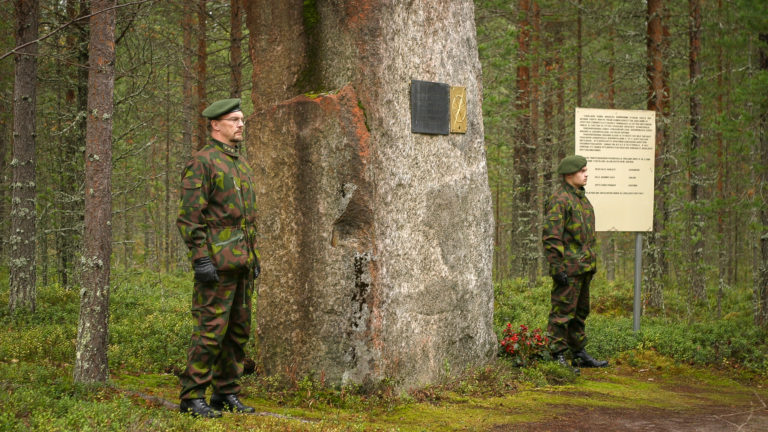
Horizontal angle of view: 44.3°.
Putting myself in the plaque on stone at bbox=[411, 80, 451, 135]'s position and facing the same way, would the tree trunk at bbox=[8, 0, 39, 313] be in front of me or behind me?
behind

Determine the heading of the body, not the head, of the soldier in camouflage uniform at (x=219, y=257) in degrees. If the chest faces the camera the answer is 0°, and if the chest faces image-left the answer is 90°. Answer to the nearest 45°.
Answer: approximately 315°

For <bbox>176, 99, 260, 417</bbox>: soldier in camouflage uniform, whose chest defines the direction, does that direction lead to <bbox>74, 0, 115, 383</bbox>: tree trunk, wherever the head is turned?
no

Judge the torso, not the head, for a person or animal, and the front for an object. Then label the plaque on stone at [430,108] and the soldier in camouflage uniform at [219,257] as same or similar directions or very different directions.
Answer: same or similar directions

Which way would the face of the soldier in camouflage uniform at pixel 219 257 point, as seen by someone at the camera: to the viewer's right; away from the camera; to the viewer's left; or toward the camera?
to the viewer's right

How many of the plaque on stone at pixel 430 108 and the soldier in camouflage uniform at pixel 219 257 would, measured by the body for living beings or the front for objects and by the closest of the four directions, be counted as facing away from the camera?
0

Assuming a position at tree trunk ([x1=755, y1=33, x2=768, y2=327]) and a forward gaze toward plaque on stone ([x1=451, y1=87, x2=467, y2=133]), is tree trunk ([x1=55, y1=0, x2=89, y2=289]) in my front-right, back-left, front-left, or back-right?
front-right

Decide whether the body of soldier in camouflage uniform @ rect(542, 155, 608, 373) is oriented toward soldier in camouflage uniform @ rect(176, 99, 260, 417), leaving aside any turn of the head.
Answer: no

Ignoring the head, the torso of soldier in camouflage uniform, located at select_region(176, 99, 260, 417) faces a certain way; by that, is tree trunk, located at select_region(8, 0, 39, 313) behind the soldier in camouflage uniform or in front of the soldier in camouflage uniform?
behind

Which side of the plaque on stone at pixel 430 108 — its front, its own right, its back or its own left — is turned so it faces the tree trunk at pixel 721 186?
left
